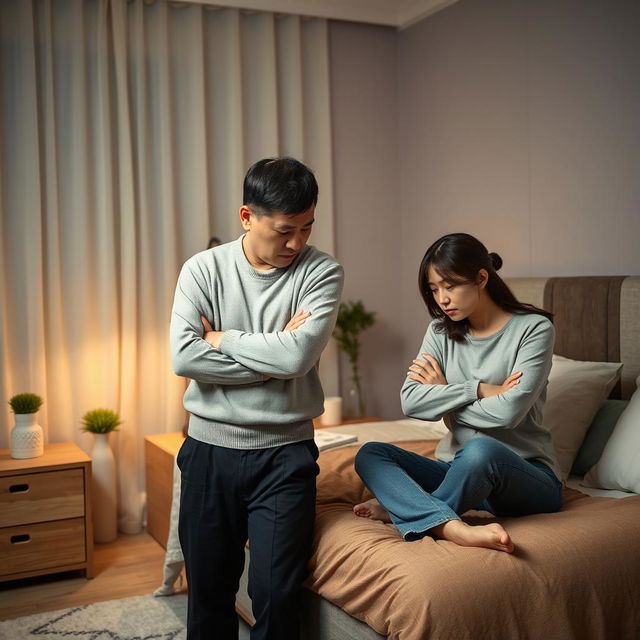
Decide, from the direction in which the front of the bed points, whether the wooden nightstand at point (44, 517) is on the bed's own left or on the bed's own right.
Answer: on the bed's own right

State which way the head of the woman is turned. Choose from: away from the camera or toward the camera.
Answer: toward the camera

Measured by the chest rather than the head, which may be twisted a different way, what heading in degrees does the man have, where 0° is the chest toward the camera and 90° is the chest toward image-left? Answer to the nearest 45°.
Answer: approximately 0°

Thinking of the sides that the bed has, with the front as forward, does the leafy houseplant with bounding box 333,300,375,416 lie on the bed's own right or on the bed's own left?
on the bed's own right

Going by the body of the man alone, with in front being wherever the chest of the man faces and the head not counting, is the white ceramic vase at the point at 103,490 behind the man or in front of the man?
behind

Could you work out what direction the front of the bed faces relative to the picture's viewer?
facing the viewer and to the left of the viewer

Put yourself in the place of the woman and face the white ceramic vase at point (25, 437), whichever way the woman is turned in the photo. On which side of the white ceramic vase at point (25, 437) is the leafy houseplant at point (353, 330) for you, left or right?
right

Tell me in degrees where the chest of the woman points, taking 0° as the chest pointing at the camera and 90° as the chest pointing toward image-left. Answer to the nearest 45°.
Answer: approximately 45°

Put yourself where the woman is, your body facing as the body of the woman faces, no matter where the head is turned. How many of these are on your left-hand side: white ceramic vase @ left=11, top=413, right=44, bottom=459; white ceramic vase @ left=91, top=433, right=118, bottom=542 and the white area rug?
0

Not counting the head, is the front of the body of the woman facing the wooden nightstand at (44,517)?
no

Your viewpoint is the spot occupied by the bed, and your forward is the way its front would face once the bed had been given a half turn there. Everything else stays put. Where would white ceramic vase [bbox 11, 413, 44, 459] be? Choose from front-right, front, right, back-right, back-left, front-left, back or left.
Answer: left

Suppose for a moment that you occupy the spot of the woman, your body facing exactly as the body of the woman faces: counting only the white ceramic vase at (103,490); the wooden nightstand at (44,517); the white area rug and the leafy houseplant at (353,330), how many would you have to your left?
0

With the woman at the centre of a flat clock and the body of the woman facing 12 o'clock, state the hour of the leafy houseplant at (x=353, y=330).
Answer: The leafy houseplant is roughly at 4 o'clock from the woman.

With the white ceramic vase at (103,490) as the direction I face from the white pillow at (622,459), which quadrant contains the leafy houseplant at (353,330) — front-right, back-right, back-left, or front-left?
front-right

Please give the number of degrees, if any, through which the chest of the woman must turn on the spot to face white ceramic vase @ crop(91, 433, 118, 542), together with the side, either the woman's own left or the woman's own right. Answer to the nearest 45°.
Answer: approximately 90° to the woman's own right

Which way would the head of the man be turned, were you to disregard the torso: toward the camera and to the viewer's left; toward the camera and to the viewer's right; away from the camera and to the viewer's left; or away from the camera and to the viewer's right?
toward the camera and to the viewer's right
